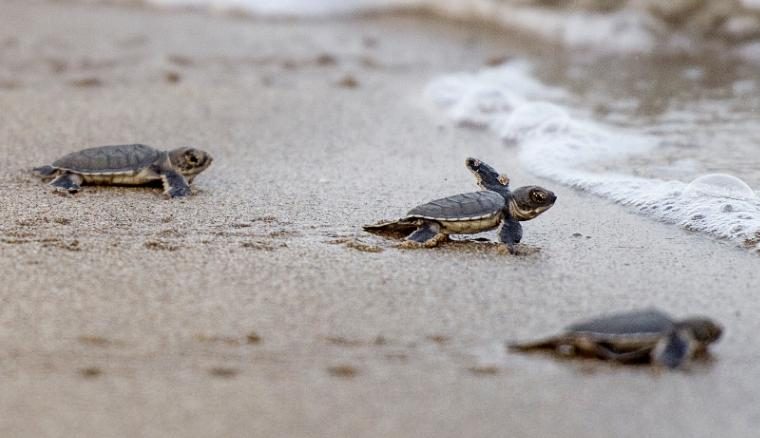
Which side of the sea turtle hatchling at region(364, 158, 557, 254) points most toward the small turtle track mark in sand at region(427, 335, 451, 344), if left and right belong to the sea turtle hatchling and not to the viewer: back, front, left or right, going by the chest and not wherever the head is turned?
right

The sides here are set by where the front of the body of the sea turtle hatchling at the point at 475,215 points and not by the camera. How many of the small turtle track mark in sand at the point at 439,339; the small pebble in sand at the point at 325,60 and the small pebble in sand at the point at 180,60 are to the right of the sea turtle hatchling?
1

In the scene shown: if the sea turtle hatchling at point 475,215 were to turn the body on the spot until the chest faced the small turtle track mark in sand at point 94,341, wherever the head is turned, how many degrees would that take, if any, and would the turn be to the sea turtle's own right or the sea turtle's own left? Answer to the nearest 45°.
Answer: approximately 135° to the sea turtle's own right

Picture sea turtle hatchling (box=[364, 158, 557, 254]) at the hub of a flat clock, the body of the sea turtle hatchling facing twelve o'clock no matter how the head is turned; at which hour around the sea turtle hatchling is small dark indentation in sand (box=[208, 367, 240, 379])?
The small dark indentation in sand is roughly at 4 o'clock from the sea turtle hatchling.

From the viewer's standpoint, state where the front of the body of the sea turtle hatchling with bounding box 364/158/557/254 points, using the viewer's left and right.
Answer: facing to the right of the viewer

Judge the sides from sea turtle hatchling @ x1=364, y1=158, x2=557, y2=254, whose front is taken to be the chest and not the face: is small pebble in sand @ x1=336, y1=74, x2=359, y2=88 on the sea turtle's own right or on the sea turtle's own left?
on the sea turtle's own left

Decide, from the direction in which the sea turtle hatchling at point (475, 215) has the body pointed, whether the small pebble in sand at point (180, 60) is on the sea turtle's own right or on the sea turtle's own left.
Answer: on the sea turtle's own left

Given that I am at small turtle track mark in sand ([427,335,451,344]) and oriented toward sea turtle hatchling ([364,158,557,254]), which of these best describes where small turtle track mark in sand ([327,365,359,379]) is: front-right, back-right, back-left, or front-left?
back-left

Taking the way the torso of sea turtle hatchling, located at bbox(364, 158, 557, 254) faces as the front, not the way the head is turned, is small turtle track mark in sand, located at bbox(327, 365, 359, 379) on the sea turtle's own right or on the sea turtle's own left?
on the sea turtle's own right

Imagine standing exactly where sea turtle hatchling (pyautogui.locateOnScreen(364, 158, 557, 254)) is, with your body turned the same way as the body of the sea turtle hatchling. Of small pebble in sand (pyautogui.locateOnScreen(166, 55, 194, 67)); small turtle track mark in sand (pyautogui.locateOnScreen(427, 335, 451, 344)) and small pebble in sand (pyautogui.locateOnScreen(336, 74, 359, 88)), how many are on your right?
1
